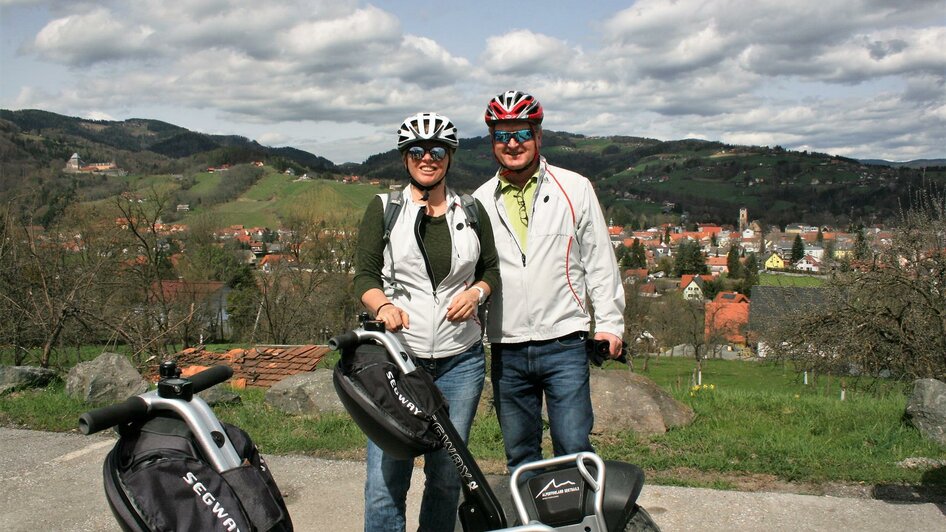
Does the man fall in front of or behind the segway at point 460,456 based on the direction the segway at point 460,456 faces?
behind

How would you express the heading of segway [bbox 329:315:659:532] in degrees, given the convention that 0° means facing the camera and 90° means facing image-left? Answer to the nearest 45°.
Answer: approximately 45°

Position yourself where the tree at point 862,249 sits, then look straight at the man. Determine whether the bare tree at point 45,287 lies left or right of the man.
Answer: right

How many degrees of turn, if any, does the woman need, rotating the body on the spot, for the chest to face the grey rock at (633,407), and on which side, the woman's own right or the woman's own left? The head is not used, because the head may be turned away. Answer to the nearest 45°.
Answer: approximately 135° to the woman's own left

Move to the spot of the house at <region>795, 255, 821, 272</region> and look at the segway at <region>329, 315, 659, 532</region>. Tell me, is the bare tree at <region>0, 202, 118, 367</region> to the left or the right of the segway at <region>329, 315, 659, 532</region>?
right

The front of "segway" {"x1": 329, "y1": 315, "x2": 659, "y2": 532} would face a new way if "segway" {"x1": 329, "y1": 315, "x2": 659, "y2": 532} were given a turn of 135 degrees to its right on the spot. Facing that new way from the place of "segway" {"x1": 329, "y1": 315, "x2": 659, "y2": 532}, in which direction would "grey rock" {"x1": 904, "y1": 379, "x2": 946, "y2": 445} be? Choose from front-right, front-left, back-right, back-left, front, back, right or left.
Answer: front-right

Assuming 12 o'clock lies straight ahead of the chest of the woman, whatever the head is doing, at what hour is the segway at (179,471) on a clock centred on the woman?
The segway is roughly at 1 o'clock from the woman.

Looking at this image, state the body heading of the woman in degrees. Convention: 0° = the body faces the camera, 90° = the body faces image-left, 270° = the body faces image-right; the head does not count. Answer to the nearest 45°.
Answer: approximately 0°

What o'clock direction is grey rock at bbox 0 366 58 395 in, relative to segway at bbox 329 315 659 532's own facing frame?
The grey rock is roughly at 3 o'clock from the segway.

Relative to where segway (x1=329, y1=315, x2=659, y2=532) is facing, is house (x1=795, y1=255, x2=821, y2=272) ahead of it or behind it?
behind

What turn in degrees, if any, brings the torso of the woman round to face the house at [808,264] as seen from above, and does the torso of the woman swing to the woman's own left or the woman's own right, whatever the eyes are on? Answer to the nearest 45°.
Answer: approximately 135° to the woman's own left
